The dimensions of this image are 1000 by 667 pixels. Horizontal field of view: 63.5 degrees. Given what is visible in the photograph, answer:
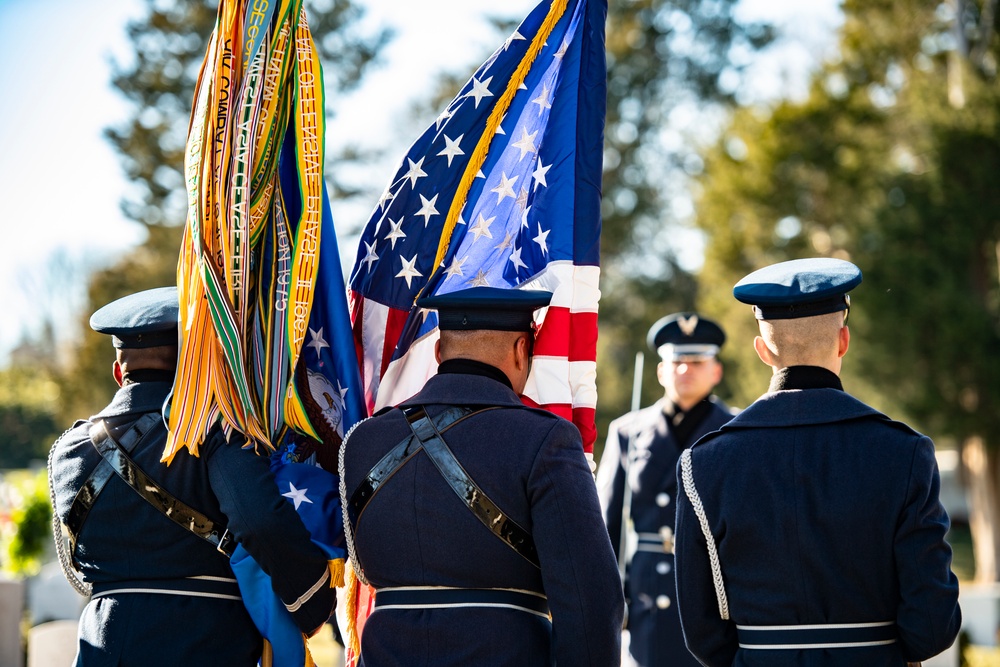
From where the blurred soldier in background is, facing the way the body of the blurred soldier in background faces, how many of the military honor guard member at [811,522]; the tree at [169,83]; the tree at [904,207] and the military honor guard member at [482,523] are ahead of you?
2

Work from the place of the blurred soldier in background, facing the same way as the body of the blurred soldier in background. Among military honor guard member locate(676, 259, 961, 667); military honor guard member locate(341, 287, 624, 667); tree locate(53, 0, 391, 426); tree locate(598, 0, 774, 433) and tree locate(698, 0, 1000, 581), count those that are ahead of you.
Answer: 2

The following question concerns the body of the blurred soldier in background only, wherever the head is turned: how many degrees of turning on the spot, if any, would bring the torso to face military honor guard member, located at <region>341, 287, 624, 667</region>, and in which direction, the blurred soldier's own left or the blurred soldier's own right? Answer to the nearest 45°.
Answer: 0° — they already face them

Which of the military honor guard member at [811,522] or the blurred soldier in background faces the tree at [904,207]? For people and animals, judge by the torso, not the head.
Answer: the military honor guard member

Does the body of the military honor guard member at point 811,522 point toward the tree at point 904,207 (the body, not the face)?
yes

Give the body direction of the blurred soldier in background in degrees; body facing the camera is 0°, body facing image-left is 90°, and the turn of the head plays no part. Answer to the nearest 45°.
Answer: approximately 0°

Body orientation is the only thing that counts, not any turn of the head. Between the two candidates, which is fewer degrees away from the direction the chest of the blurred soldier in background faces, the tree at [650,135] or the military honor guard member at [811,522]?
the military honor guard member

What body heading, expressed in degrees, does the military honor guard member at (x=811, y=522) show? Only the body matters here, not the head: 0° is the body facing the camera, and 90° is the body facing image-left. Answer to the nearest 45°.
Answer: approximately 180°

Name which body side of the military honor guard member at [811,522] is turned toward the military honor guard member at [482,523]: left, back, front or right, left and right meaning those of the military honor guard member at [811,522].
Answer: left

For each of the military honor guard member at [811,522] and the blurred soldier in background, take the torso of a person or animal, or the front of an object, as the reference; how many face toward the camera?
1

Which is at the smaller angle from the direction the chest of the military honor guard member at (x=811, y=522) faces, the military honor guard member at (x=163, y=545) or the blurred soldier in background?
the blurred soldier in background

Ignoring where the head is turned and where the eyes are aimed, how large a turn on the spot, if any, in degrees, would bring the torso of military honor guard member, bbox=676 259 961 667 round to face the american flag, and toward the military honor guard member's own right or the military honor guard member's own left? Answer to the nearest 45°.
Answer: approximately 45° to the military honor guard member's own left

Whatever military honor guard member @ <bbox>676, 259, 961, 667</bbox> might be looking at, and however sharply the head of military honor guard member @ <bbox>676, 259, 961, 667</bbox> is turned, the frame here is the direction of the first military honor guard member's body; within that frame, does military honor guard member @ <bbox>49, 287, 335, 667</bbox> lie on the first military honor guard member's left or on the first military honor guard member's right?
on the first military honor guard member's left

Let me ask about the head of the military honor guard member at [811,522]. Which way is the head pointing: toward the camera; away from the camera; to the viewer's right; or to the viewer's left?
away from the camera

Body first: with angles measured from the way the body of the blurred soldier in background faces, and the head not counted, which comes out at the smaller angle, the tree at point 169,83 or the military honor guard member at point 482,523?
the military honor guard member

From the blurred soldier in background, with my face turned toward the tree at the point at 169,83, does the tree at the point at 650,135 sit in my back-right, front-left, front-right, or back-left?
front-right

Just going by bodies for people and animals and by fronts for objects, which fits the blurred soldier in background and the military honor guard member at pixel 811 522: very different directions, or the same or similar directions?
very different directions
